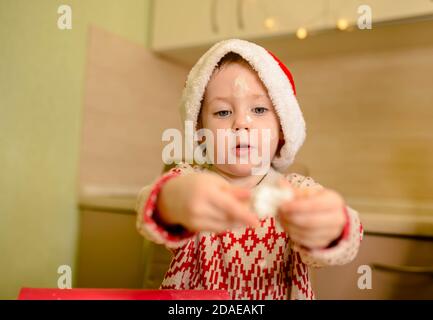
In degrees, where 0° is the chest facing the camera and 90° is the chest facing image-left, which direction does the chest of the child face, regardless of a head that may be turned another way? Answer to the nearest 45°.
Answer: approximately 0°

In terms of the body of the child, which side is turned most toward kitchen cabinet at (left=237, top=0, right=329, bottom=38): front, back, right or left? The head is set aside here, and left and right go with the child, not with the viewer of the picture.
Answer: back

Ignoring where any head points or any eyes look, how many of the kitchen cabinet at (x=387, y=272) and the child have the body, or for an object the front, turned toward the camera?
2

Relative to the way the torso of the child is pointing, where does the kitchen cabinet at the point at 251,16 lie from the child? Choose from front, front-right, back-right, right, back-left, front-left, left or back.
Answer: back
